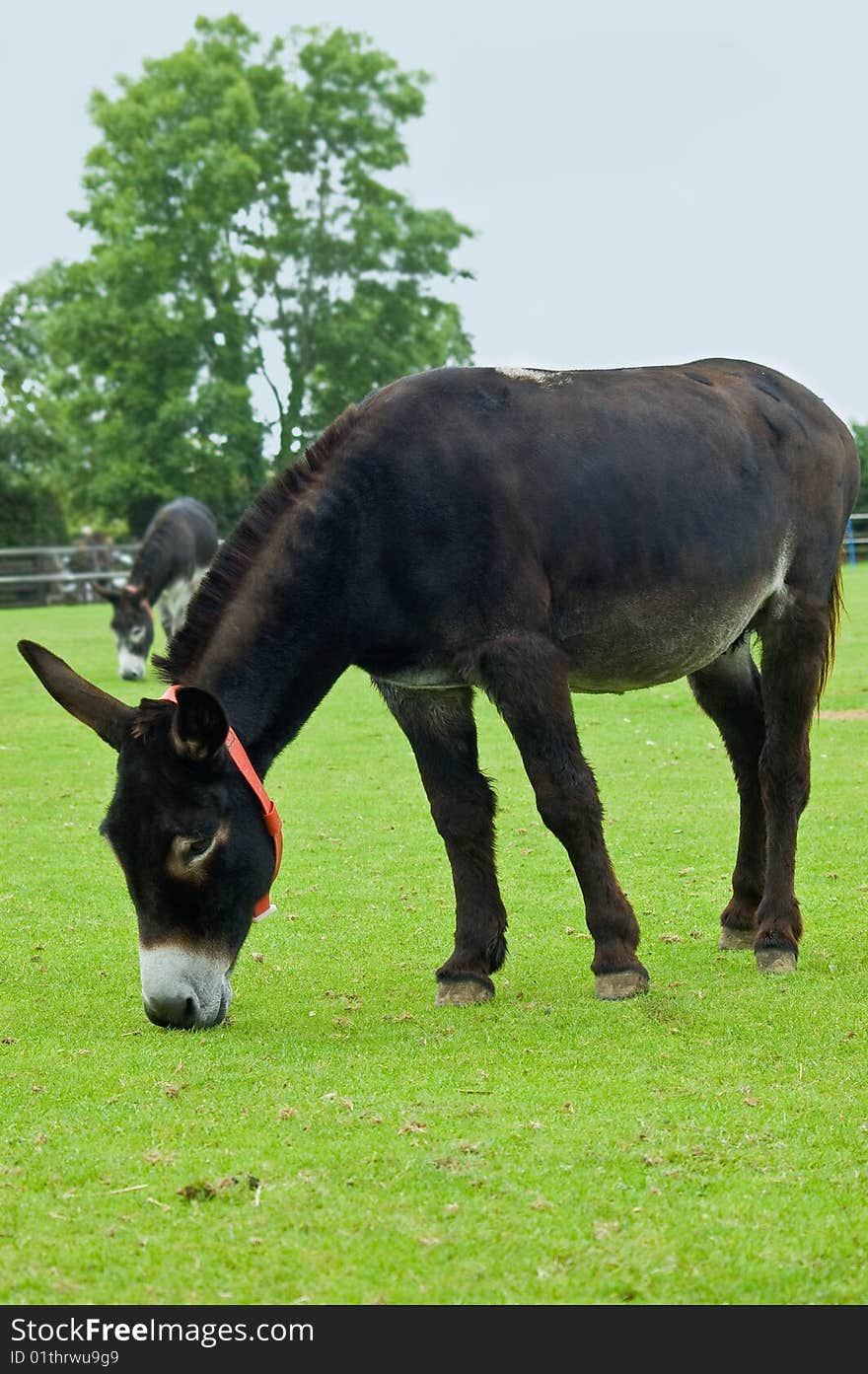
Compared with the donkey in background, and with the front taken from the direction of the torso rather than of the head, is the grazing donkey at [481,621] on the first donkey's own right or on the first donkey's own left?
on the first donkey's own left

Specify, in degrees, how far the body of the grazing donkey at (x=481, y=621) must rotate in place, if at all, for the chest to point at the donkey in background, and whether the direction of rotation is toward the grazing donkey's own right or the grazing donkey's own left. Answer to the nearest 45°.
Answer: approximately 135° to the grazing donkey's own right

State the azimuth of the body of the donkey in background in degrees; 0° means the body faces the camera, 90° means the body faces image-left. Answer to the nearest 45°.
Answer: approximately 45°

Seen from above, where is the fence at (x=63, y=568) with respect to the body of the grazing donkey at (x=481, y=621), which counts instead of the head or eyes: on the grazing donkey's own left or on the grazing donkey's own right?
on the grazing donkey's own right

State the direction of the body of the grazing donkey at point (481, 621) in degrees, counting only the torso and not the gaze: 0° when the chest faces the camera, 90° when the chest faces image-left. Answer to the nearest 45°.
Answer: approximately 45°

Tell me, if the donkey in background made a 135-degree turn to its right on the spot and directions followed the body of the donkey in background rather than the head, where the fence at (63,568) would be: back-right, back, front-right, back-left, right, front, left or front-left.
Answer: front
